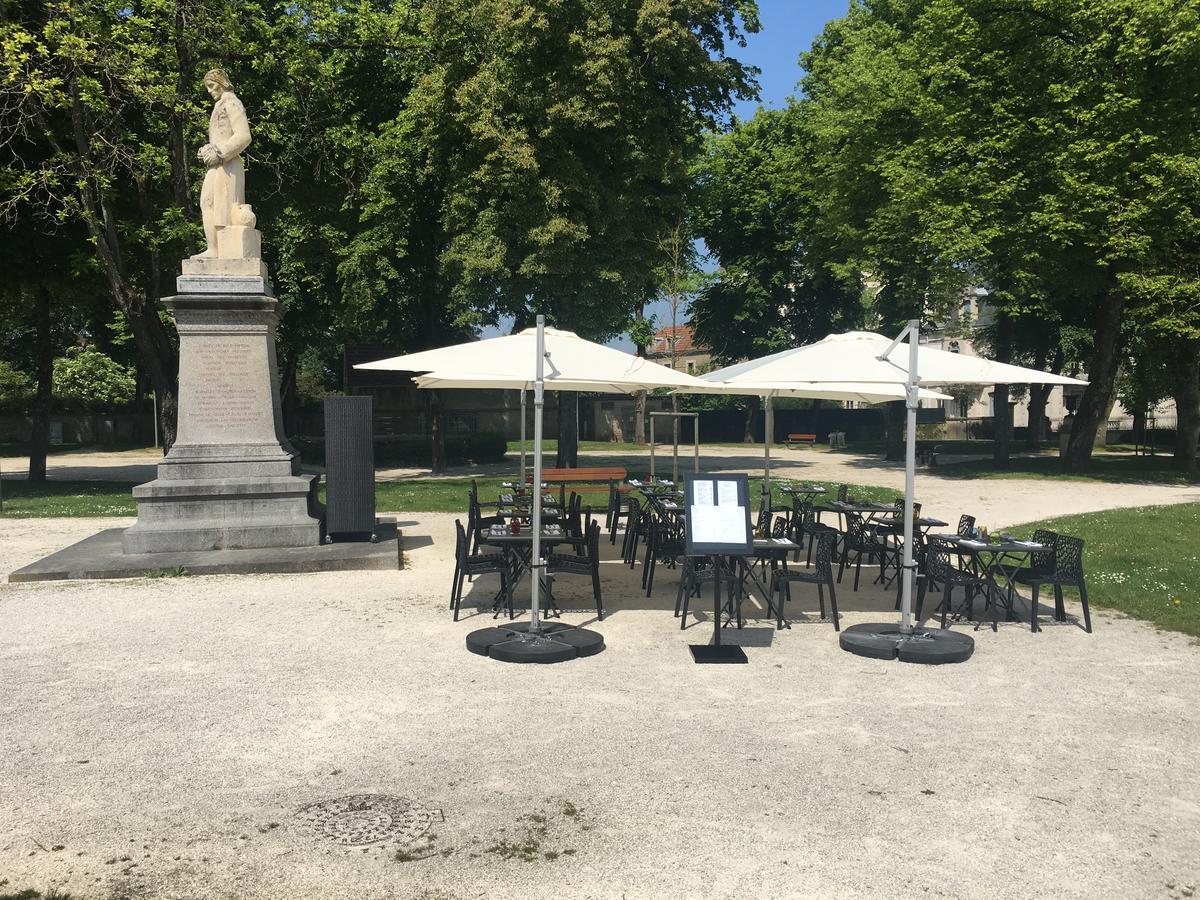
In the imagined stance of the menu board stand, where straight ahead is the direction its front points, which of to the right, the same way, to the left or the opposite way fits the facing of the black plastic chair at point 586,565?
to the right

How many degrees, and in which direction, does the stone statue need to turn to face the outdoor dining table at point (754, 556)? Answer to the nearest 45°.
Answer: approximately 135° to its left

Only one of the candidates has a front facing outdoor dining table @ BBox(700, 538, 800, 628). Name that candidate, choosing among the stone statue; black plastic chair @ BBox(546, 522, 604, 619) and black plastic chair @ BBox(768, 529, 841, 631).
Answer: black plastic chair @ BBox(768, 529, 841, 631)

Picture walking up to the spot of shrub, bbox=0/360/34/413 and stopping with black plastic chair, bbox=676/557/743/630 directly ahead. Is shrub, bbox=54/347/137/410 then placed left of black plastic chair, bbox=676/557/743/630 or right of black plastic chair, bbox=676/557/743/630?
left

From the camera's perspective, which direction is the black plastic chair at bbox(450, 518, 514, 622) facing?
to the viewer's right

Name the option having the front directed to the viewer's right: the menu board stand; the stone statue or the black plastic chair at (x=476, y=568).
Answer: the black plastic chair

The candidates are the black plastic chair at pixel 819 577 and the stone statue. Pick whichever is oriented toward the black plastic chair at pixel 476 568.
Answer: the black plastic chair at pixel 819 577

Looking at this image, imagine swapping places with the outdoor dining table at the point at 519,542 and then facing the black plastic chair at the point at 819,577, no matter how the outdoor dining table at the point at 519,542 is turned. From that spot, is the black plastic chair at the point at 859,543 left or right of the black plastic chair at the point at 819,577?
left

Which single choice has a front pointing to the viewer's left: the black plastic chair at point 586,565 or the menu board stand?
the black plastic chair

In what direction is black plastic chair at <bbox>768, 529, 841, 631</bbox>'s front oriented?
to the viewer's left

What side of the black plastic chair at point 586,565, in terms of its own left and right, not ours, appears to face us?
left

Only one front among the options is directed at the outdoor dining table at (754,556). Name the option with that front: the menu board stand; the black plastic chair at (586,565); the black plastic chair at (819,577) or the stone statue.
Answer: the black plastic chair at (819,577)
